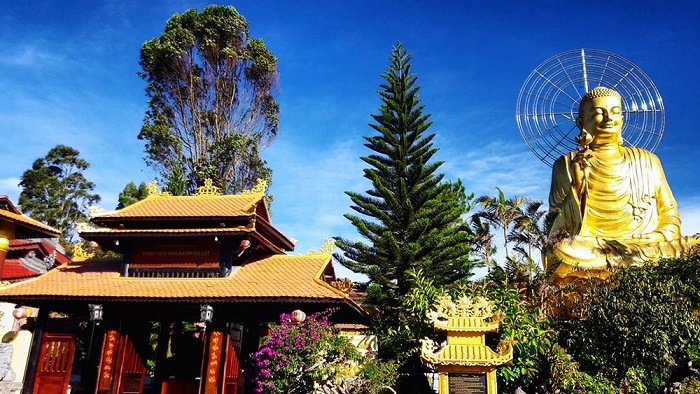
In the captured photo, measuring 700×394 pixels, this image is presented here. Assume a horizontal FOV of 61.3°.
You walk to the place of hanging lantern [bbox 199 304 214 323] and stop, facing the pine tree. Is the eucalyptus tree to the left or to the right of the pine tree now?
left

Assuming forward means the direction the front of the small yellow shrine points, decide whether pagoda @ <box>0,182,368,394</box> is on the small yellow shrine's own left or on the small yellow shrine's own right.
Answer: on the small yellow shrine's own right

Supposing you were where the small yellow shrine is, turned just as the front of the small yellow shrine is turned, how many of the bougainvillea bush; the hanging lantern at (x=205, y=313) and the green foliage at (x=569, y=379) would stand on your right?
2

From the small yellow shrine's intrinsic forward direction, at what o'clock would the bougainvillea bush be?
The bougainvillea bush is roughly at 3 o'clock from the small yellow shrine.

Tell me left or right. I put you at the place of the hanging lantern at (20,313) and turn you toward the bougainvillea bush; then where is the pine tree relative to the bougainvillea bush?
left

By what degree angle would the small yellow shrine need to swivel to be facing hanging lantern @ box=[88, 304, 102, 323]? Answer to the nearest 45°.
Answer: approximately 90° to its right

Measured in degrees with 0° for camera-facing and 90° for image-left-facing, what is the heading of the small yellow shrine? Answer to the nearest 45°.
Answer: approximately 0°

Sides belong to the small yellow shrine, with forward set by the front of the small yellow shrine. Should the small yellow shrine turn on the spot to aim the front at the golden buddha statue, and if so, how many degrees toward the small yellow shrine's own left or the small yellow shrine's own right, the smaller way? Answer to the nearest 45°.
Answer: approximately 135° to the small yellow shrine's own left

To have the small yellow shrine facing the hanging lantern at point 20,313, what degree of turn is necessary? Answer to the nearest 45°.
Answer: approximately 90° to its right

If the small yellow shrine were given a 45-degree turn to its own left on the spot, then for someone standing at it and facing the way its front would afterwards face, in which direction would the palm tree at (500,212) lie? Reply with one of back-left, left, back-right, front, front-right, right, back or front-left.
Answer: back-left

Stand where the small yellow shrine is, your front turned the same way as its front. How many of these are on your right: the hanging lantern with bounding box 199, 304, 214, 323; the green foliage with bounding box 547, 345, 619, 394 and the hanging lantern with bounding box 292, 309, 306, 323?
2
